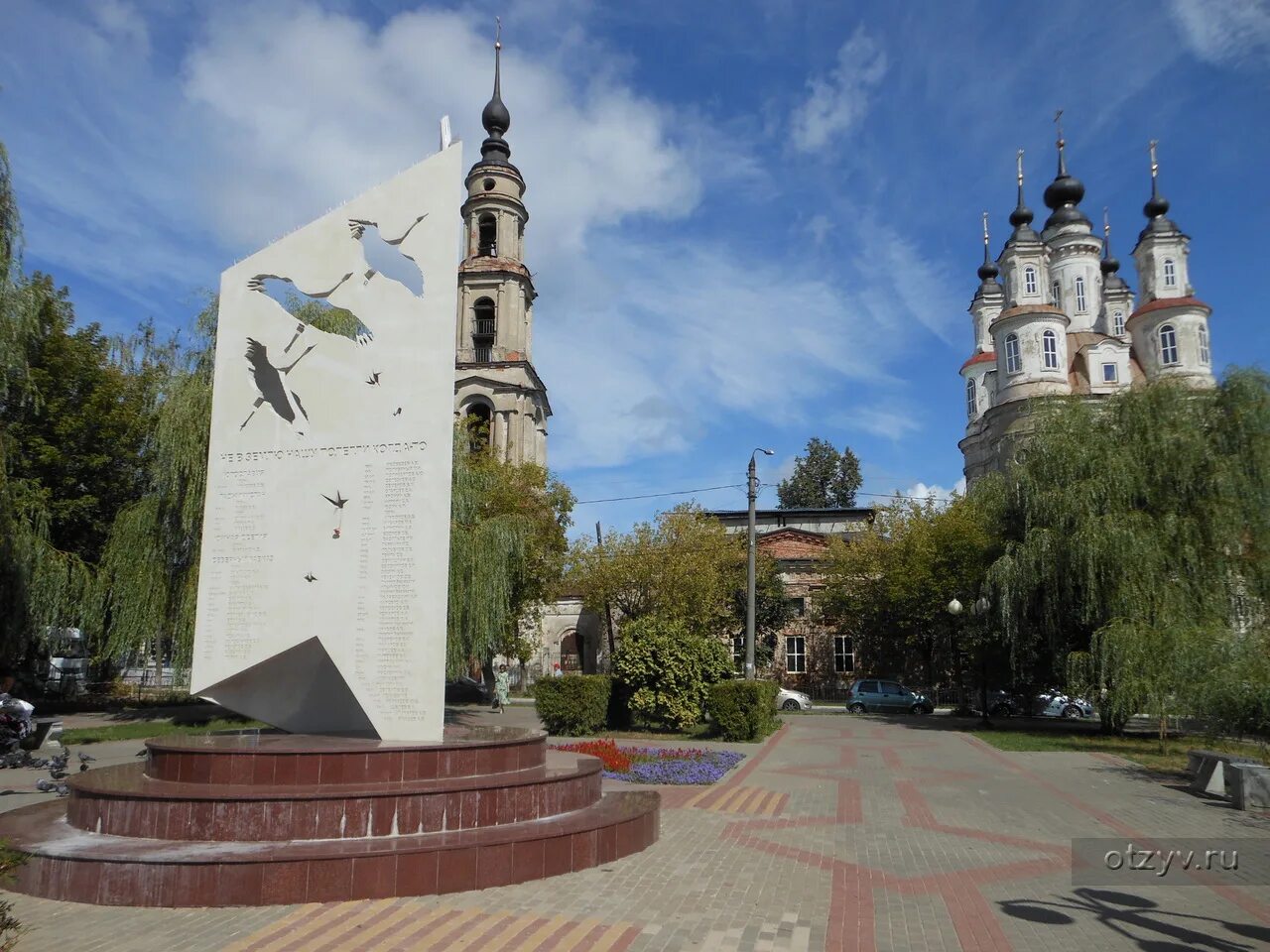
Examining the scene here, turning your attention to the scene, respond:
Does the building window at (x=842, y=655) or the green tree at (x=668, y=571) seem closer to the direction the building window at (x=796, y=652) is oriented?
the green tree

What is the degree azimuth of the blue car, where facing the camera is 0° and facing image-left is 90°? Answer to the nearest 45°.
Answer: approximately 270°

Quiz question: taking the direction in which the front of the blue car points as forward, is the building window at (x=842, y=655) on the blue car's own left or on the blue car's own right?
on the blue car's own left

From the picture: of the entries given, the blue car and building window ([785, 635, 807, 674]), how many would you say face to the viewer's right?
1

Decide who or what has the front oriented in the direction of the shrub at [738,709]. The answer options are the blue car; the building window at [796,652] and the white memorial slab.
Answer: the building window

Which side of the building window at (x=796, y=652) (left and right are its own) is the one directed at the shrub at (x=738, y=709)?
front

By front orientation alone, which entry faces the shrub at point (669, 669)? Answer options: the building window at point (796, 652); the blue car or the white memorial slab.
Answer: the building window

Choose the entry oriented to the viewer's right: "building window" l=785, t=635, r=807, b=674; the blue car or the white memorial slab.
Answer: the blue car

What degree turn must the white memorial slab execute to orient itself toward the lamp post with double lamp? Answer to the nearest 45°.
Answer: approximately 135° to its left

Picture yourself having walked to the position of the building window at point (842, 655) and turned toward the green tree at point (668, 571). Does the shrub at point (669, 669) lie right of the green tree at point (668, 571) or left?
left

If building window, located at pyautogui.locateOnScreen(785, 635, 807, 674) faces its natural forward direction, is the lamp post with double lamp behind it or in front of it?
in front

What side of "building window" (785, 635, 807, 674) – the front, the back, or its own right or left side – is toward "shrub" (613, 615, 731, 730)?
front

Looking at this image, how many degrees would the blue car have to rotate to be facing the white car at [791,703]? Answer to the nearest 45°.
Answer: approximately 135° to its right

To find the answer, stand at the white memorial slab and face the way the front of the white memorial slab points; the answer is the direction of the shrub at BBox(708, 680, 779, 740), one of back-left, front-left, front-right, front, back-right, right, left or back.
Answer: back-left

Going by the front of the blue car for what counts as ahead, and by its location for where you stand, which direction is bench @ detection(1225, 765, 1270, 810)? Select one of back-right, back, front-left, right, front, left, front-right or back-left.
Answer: right
